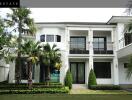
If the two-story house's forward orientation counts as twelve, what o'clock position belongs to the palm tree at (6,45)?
The palm tree is roughly at 2 o'clock from the two-story house.

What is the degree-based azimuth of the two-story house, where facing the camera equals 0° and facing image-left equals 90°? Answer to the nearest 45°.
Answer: approximately 0°

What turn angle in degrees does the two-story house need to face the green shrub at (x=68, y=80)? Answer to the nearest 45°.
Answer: approximately 45° to its right
